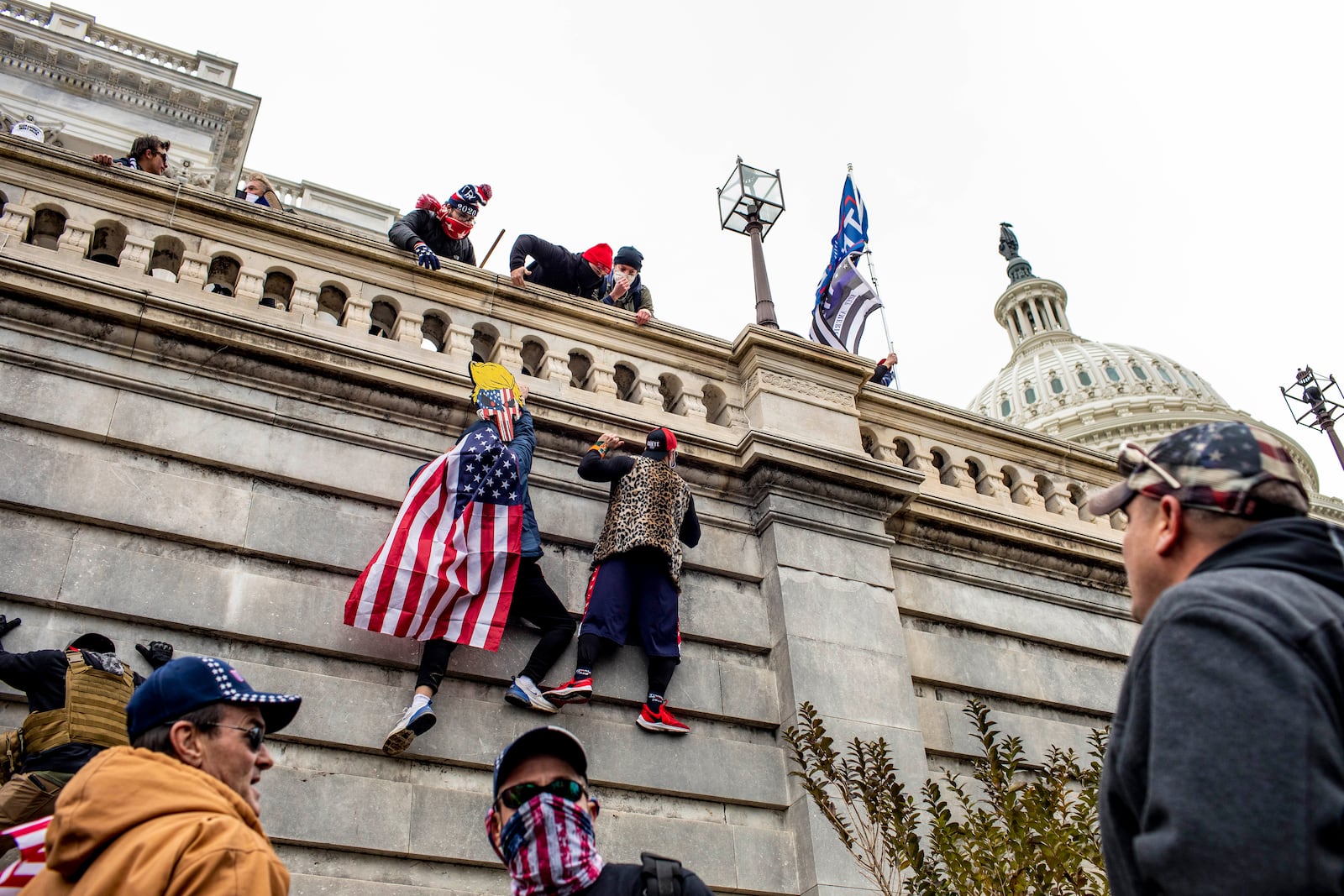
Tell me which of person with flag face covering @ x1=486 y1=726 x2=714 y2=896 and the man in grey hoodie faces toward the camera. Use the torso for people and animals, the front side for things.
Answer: the person with flag face covering

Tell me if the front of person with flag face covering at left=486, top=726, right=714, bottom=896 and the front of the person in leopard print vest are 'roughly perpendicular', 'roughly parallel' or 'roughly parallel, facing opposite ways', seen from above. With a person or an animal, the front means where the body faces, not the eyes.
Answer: roughly parallel, facing opposite ways

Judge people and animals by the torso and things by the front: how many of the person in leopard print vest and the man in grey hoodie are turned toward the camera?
0

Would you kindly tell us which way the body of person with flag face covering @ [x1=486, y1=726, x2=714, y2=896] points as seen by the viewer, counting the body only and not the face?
toward the camera

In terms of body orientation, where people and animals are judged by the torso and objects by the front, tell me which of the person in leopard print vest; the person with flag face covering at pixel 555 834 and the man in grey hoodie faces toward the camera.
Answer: the person with flag face covering

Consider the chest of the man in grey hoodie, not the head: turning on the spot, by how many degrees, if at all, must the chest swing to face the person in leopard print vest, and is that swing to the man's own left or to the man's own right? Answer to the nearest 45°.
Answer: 0° — they already face them

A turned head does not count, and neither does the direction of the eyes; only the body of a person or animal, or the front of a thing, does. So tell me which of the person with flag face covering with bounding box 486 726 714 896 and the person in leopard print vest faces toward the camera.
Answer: the person with flag face covering

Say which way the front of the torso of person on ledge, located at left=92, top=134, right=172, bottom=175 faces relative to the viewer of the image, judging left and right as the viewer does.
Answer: facing the viewer and to the right of the viewer

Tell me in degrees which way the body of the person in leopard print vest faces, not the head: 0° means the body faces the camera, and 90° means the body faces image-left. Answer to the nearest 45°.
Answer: approximately 180°

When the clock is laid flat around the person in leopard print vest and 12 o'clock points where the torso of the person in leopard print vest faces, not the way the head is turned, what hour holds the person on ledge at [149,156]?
The person on ledge is roughly at 9 o'clock from the person in leopard print vest.

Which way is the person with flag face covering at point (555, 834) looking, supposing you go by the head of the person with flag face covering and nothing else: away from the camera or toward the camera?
toward the camera

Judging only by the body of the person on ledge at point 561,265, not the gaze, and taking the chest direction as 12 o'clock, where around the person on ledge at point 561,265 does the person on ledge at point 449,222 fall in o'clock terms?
the person on ledge at point 449,222 is roughly at 4 o'clock from the person on ledge at point 561,265.

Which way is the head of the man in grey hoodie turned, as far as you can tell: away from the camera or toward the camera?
away from the camera

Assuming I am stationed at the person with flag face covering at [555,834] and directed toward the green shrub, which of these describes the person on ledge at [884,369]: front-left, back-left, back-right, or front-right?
front-left

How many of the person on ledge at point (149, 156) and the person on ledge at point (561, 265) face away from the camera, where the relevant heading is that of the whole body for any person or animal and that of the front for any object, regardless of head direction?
0
